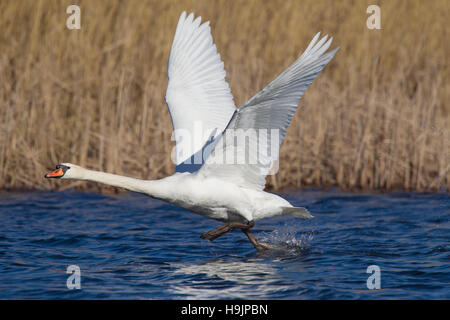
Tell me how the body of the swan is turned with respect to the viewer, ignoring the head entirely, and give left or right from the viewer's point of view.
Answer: facing to the left of the viewer

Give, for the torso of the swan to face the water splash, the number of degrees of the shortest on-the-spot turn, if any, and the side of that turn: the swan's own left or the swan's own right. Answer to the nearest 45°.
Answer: approximately 135° to the swan's own right
